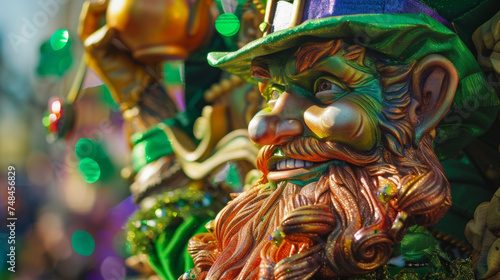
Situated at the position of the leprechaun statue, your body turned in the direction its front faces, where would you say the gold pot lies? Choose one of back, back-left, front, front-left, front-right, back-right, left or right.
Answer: right

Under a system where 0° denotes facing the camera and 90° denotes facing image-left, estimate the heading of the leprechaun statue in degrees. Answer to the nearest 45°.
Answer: approximately 45°
